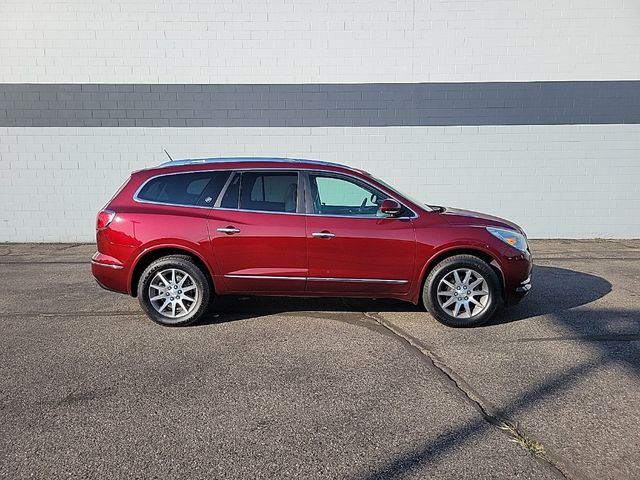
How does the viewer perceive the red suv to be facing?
facing to the right of the viewer
